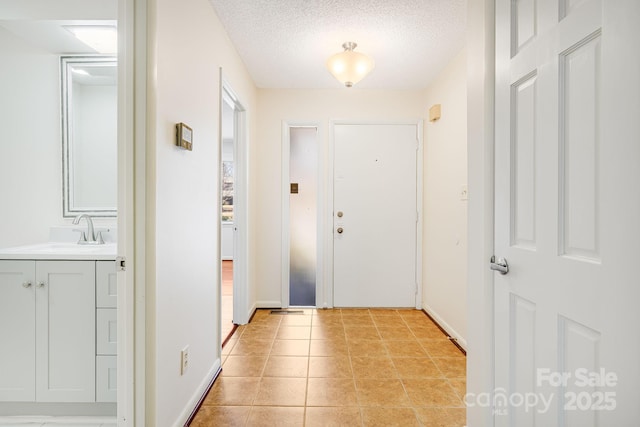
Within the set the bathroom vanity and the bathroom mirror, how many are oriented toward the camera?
2

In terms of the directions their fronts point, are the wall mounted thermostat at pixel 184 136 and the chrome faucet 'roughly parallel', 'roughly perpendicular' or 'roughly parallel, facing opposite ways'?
roughly perpendicular

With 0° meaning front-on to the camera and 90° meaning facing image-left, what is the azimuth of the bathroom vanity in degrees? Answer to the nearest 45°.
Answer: approximately 0°

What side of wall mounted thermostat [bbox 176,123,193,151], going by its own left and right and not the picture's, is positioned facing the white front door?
left

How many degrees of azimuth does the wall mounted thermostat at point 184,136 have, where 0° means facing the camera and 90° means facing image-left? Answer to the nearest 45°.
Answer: approximately 315°

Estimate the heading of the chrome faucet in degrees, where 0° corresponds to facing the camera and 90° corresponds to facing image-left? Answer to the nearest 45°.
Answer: approximately 45°

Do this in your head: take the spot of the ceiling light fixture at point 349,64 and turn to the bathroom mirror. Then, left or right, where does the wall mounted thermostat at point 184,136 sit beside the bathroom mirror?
left
